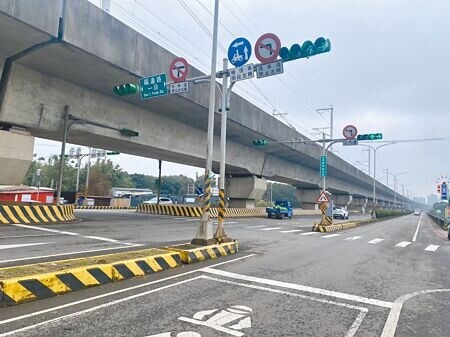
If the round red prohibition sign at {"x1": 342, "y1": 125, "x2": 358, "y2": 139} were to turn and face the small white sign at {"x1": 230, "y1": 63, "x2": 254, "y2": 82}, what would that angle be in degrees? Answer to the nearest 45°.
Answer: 0° — it already faces it

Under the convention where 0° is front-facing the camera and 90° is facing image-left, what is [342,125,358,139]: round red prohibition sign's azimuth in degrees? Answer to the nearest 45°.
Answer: approximately 0°

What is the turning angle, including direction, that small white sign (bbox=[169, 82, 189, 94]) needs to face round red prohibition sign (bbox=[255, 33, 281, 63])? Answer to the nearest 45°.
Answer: approximately 45° to its left

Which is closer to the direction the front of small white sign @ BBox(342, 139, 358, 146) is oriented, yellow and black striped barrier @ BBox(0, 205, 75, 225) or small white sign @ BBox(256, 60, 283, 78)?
the small white sign

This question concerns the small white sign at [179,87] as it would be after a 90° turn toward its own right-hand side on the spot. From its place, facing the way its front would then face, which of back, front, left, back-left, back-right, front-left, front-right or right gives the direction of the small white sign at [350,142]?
back-right

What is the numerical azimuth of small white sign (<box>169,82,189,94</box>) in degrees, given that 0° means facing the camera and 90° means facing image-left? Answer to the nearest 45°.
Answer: approximately 0°

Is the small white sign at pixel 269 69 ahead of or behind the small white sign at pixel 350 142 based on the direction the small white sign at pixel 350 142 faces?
ahead

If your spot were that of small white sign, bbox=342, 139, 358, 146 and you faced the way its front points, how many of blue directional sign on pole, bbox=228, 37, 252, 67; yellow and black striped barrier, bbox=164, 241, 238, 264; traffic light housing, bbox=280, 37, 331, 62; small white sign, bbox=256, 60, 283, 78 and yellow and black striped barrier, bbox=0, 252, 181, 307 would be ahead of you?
5

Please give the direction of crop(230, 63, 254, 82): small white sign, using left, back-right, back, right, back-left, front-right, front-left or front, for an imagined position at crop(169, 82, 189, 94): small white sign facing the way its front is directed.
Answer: front-left

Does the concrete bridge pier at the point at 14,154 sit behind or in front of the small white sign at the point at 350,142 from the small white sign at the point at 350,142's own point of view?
in front

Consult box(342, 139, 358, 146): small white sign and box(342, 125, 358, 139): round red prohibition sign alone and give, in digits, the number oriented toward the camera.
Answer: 2

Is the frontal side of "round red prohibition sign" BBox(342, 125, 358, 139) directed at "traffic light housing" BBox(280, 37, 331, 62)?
yes
